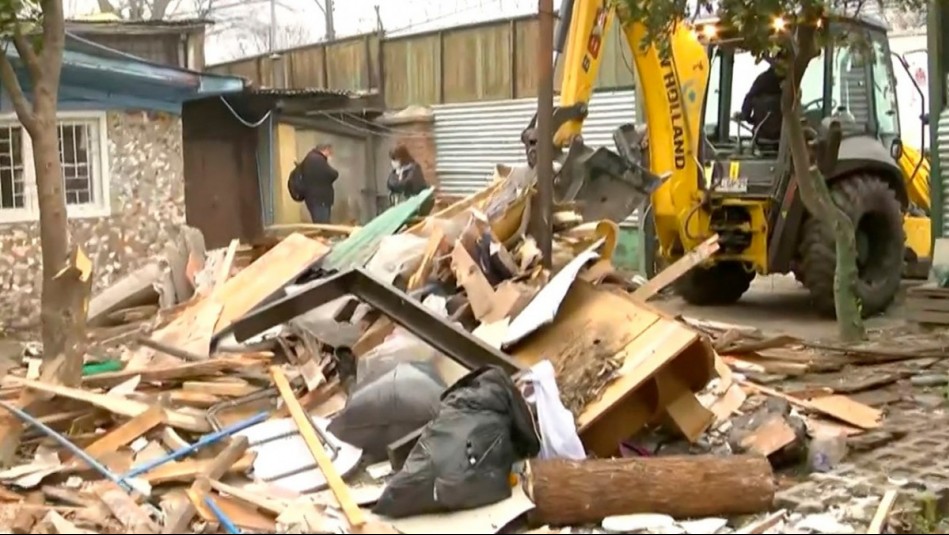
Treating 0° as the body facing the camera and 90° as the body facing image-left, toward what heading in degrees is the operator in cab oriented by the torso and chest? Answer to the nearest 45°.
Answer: approximately 45°

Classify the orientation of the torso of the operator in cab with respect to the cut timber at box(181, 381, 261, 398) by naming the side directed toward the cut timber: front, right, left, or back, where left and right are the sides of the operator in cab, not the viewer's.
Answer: front

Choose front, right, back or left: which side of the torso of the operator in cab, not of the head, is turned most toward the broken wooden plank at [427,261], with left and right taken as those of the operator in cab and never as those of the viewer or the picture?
front

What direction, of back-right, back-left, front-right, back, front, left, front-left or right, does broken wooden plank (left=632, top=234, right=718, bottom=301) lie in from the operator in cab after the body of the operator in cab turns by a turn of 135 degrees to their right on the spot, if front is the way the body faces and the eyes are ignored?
back

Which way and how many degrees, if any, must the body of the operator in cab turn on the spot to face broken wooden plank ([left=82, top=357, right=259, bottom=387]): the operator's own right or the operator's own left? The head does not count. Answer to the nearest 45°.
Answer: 0° — they already face it

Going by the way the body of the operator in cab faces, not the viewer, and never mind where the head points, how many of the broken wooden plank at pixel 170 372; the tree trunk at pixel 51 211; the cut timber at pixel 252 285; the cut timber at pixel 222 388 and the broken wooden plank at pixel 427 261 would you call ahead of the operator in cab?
5

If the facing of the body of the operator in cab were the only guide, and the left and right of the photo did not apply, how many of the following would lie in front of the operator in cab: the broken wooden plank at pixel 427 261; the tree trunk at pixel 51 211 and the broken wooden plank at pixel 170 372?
3

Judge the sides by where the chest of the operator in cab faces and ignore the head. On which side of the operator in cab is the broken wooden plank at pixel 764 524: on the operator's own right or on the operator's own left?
on the operator's own left

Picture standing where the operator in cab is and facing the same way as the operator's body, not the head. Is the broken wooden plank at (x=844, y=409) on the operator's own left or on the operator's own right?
on the operator's own left

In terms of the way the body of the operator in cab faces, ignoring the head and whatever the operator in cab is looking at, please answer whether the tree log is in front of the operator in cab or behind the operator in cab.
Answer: in front
